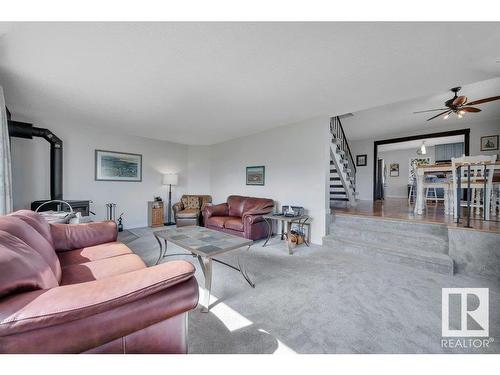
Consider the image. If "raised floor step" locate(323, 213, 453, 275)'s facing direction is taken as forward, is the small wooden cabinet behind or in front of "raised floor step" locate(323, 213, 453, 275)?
in front

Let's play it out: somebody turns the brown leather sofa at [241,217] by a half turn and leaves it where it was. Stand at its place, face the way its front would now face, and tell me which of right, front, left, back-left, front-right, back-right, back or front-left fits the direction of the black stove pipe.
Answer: back-left

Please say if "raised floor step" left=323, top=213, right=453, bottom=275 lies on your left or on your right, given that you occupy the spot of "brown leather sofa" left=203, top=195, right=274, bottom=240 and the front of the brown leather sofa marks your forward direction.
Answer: on your left

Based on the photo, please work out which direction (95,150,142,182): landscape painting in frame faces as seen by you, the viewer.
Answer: facing the viewer and to the right of the viewer

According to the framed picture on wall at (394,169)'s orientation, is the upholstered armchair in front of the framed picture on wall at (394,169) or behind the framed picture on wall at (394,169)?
in front

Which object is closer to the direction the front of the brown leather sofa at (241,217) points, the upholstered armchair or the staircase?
the upholstered armchair

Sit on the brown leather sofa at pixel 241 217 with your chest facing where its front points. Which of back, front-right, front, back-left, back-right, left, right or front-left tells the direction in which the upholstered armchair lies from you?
right

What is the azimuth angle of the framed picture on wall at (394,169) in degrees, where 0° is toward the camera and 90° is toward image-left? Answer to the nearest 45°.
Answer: approximately 0°

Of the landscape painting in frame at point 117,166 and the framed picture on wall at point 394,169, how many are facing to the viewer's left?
0

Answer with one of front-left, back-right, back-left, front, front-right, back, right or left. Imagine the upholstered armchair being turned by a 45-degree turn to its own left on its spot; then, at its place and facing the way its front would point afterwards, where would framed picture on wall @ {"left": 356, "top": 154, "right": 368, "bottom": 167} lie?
left

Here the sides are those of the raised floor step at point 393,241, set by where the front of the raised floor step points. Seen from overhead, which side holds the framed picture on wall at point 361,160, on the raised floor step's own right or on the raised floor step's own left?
on the raised floor step's own right

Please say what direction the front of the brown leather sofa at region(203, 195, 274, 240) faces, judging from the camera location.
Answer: facing the viewer and to the left of the viewer

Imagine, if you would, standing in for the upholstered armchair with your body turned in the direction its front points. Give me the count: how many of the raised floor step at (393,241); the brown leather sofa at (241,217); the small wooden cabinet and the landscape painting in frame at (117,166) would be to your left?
2

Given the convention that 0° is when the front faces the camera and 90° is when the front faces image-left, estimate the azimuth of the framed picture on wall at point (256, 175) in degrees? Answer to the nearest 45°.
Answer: approximately 45°

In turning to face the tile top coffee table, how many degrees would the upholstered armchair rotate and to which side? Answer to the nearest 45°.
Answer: approximately 45° to its left

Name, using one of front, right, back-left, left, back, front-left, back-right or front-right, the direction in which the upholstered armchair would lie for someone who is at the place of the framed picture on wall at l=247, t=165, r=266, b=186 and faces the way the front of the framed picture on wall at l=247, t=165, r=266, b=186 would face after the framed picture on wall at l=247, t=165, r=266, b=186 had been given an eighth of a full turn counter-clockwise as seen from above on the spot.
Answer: right
